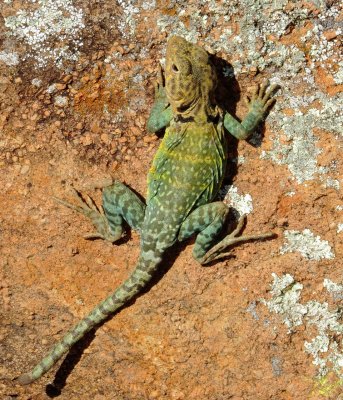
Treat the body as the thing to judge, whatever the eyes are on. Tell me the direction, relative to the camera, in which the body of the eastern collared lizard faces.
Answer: away from the camera
